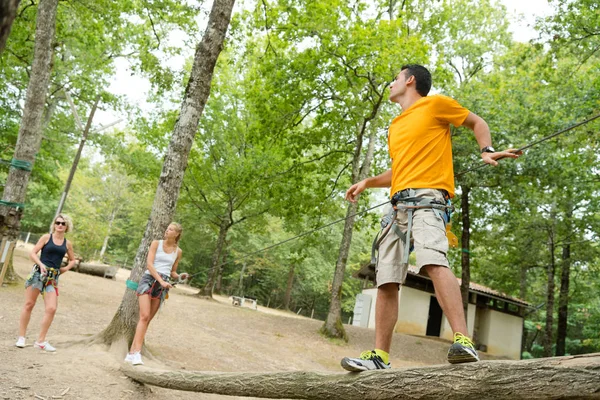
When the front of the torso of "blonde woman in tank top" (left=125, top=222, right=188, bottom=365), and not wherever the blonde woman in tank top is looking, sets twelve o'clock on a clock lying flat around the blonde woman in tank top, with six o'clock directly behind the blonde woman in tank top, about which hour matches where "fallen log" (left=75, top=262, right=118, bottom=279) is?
The fallen log is roughly at 7 o'clock from the blonde woman in tank top.

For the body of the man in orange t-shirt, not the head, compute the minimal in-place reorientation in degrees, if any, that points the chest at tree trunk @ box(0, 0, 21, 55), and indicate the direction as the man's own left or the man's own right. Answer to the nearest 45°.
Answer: approximately 90° to the man's own right

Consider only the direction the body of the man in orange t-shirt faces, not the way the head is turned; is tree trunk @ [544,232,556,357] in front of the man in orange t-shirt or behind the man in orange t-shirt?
behind

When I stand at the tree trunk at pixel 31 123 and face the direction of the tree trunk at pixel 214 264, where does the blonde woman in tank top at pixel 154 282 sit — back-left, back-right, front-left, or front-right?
back-right

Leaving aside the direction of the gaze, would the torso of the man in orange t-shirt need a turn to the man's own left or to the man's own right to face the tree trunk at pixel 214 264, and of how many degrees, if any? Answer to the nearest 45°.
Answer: approximately 90° to the man's own right

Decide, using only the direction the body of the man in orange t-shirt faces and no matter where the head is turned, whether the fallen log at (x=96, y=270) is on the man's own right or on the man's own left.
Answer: on the man's own right

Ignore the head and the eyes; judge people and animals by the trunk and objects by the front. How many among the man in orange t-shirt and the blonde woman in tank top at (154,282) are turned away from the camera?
0

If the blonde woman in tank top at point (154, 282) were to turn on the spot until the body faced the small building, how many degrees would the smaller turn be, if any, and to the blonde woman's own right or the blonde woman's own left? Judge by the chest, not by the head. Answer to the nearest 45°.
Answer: approximately 90° to the blonde woman's own left
